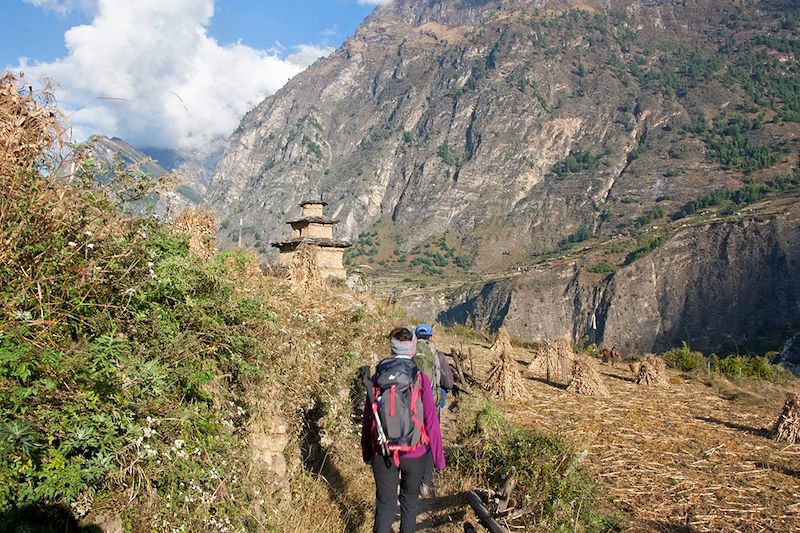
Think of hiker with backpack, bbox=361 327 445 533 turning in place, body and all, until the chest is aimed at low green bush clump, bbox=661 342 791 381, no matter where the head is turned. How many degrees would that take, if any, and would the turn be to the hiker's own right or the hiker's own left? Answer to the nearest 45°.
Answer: approximately 45° to the hiker's own right

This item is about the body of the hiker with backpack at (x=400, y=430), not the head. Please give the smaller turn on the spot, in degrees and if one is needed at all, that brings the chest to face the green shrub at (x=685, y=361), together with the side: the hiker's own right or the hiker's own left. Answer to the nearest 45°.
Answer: approximately 45° to the hiker's own right

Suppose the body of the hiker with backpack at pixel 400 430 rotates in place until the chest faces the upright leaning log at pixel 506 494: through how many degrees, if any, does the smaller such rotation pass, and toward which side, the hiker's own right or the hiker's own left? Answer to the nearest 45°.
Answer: approximately 45° to the hiker's own right

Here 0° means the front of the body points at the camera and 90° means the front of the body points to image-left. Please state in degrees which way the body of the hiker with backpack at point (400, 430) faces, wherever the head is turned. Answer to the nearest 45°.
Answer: approximately 180°

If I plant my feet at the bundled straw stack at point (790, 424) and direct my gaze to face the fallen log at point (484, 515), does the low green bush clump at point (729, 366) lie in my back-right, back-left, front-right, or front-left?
back-right

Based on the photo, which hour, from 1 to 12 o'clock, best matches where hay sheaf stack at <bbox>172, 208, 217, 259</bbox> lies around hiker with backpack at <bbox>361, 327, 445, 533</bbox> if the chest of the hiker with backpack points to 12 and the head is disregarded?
The hay sheaf stack is roughly at 11 o'clock from the hiker with backpack.

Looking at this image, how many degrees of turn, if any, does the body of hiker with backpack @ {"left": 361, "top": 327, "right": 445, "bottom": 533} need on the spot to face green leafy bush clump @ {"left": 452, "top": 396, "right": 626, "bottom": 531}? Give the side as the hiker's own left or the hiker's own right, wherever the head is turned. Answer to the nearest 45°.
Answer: approximately 45° to the hiker's own right

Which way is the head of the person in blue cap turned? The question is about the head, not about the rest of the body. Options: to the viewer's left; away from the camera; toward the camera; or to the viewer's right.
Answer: away from the camera
